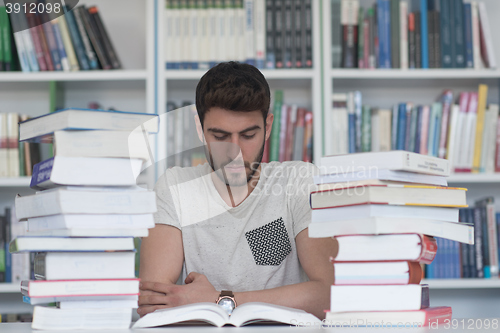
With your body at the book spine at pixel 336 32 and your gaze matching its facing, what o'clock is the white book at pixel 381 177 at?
The white book is roughly at 12 o'clock from the book spine.

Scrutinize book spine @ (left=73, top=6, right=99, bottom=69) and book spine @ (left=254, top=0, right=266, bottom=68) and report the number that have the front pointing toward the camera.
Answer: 2

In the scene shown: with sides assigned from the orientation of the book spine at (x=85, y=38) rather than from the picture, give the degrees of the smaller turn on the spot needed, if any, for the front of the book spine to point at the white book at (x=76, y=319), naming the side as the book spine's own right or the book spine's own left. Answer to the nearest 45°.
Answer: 0° — it already faces it

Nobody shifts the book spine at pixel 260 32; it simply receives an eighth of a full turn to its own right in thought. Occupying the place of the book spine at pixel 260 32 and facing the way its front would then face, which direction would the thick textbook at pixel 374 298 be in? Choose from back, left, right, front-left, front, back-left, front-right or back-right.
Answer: front-left

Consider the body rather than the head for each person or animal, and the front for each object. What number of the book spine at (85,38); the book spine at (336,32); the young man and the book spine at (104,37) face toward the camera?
4

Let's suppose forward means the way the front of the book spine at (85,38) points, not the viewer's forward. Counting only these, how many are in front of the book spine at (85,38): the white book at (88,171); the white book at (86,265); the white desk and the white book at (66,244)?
4

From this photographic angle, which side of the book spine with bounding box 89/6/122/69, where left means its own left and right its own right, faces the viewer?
front

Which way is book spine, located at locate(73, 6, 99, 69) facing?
toward the camera

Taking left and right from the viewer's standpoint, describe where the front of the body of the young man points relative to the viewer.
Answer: facing the viewer

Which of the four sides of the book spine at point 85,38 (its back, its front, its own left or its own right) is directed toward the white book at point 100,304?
front

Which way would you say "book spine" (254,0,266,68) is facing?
toward the camera

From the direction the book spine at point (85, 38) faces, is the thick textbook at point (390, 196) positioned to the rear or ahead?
ahead

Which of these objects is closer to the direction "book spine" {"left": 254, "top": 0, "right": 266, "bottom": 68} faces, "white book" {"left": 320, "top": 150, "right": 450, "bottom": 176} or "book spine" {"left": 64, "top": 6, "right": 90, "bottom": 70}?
the white book
